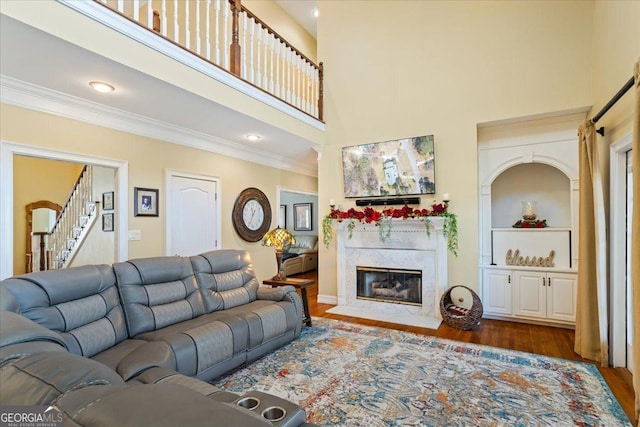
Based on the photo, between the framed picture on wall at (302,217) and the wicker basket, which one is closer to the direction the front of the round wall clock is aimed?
the wicker basket

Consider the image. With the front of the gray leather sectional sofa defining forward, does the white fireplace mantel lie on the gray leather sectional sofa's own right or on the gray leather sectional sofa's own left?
on the gray leather sectional sofa's own left

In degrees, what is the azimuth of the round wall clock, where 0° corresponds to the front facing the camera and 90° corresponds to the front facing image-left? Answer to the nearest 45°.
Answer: approximately 315°

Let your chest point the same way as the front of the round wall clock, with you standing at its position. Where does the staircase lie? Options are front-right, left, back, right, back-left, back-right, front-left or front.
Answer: back-right

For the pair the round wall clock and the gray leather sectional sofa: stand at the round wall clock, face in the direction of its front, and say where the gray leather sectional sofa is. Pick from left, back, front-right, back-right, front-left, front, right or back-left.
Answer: front-right

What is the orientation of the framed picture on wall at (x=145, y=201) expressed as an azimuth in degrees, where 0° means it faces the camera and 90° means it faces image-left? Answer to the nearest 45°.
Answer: approximately 315°

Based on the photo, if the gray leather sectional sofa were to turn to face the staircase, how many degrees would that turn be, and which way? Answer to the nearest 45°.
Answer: approximately 135° to its left
